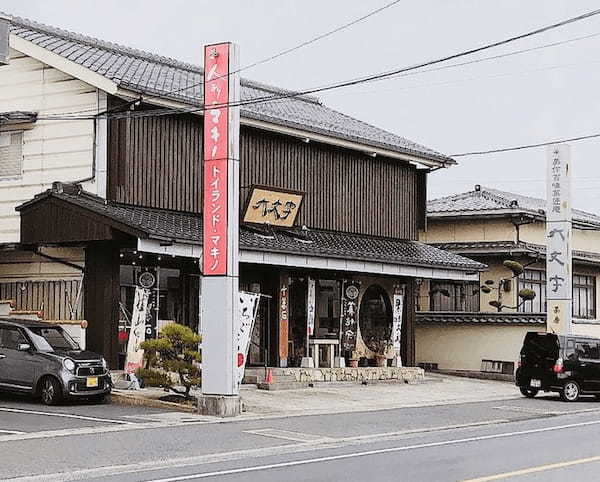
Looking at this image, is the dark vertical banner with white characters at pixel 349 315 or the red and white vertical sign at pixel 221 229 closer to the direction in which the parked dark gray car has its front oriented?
the red and white vertical sign

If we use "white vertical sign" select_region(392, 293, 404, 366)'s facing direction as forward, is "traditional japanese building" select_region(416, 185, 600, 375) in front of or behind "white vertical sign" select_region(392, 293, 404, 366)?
behind

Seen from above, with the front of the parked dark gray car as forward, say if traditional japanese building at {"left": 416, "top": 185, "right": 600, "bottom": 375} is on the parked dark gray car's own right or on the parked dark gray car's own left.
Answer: on the parked dark gray car's own left

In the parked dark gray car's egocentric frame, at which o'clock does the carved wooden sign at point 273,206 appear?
The carved wooden sign is roughly at 9 o'clock from the parked dark gray car.

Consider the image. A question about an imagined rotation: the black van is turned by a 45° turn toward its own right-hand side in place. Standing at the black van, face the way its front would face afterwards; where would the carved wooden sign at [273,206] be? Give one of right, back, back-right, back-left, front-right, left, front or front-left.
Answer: back

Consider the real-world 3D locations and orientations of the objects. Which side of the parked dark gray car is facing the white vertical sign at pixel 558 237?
left

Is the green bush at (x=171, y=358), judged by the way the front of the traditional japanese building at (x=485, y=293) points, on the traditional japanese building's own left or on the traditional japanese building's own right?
on the traditional japanese building's own right

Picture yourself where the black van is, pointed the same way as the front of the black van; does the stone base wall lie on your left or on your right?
on your left

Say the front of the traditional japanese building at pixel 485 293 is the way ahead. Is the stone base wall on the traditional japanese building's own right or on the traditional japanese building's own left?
on the traditional japanese building's own right

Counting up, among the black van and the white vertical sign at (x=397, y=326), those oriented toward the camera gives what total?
1

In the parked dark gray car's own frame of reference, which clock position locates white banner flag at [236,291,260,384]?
The white banner flag is roughly at 11 o'clock from the parked dark gray car.

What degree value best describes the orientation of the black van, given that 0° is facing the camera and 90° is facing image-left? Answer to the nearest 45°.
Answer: approximately 225°
